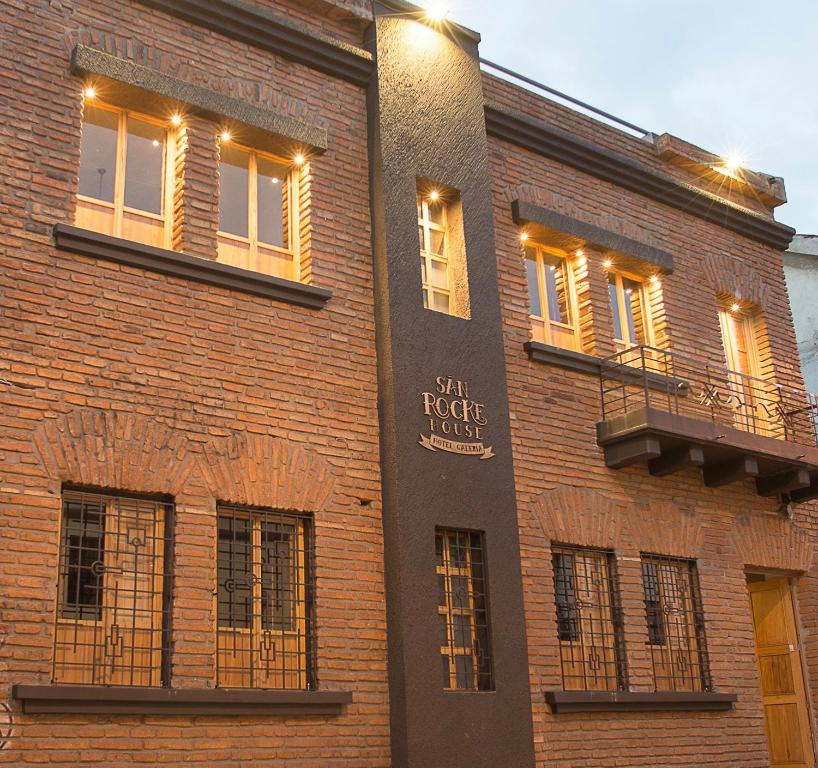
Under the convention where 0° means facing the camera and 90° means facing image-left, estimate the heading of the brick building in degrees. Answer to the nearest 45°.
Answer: approximately 315°
